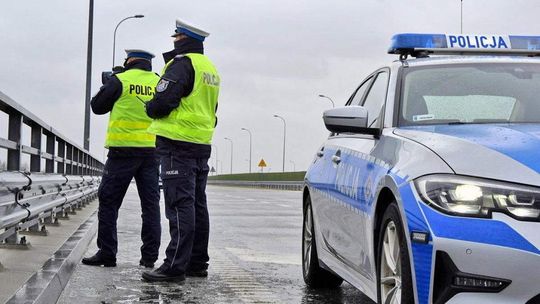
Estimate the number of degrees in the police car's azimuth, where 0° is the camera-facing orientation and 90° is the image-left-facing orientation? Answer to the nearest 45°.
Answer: approximately 315°

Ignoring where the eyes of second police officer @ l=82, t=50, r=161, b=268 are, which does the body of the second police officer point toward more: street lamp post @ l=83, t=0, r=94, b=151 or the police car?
the street lamp post

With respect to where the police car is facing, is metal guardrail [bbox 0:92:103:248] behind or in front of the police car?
behind

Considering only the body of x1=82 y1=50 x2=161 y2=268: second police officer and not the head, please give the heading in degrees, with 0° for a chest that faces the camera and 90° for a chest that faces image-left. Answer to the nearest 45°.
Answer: approximately 135°

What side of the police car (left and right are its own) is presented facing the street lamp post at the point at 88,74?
back

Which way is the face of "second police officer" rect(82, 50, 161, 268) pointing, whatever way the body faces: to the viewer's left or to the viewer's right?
to the viewer's left
